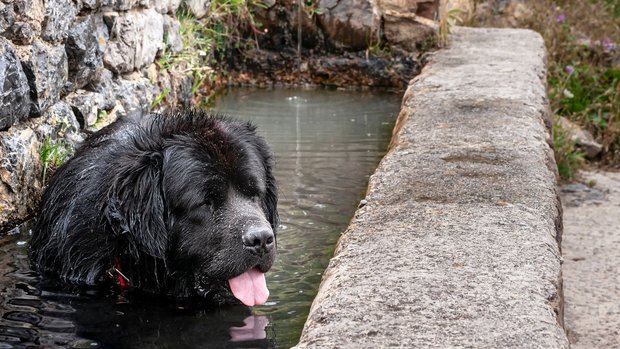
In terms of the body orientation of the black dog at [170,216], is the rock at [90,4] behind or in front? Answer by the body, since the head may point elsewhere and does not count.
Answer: behind

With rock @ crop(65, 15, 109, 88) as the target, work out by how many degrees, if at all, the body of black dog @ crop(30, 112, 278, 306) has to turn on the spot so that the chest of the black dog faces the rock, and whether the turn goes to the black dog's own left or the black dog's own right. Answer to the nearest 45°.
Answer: approximately 135° to the black dog's own left

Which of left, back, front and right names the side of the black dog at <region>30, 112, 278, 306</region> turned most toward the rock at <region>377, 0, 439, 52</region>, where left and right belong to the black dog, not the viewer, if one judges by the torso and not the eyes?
left

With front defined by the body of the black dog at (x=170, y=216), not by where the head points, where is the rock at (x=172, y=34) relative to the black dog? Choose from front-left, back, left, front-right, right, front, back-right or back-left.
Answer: back-left

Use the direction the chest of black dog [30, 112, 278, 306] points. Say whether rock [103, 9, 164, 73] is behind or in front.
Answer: behind

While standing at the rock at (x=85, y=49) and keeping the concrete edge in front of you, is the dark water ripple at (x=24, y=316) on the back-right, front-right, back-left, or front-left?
front-right

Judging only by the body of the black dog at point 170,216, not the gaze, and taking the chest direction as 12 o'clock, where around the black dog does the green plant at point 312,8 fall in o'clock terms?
The green plant is roughly at 8 o'clock from the black dog.

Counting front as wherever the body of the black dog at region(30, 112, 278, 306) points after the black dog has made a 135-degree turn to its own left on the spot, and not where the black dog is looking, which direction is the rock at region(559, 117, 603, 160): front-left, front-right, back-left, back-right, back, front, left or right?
front-right

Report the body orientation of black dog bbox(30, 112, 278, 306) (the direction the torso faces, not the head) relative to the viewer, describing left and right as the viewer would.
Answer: facing the viewer and to the right of the viewer

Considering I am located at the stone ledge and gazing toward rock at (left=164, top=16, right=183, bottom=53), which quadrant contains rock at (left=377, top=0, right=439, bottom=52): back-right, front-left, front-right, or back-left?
front-right

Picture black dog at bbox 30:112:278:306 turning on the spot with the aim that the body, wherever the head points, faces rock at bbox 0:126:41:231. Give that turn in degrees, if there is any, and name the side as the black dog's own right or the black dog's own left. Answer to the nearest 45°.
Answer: approximately 180°

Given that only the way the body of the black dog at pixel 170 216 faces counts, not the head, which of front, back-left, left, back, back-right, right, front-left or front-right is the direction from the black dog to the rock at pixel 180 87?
back-left

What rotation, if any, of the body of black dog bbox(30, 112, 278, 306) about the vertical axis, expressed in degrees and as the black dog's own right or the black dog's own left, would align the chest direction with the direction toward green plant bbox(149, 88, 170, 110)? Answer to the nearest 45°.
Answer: approximately 135° to the black dog's own left

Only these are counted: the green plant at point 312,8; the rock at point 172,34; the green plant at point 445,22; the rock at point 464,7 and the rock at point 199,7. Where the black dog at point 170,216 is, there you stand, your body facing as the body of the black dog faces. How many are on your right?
0

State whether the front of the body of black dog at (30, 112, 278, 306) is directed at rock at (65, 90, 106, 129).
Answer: no

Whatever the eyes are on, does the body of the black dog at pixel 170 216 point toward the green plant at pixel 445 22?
no
